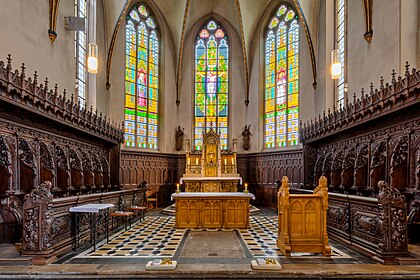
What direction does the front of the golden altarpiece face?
toward the camera

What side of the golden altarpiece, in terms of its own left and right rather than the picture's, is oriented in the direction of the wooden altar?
front

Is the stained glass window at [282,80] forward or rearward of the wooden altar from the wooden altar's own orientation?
rearward

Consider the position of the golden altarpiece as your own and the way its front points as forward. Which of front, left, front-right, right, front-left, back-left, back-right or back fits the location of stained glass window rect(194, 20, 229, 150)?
back

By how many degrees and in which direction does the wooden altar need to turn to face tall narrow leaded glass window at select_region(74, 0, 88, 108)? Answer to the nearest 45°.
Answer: approximately 135° to its right
